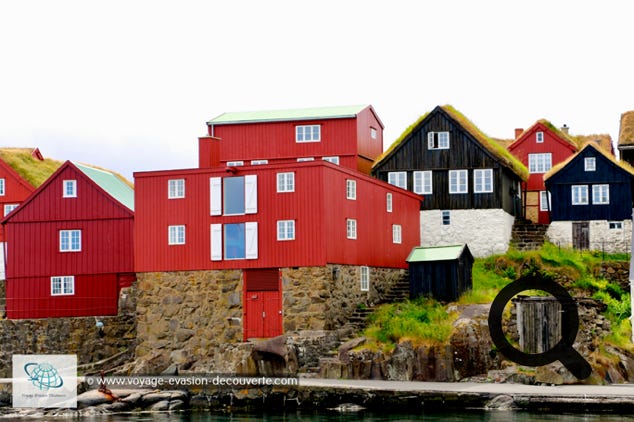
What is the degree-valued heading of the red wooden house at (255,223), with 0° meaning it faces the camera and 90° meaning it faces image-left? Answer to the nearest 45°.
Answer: approximately 0°

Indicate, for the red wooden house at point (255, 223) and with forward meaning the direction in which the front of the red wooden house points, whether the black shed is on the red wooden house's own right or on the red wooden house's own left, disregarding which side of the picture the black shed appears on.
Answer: on the red wooden house's own left
